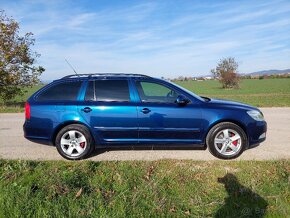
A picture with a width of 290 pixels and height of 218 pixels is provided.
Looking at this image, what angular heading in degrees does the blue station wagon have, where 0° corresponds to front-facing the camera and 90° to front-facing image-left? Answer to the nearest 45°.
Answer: approximately 270°
